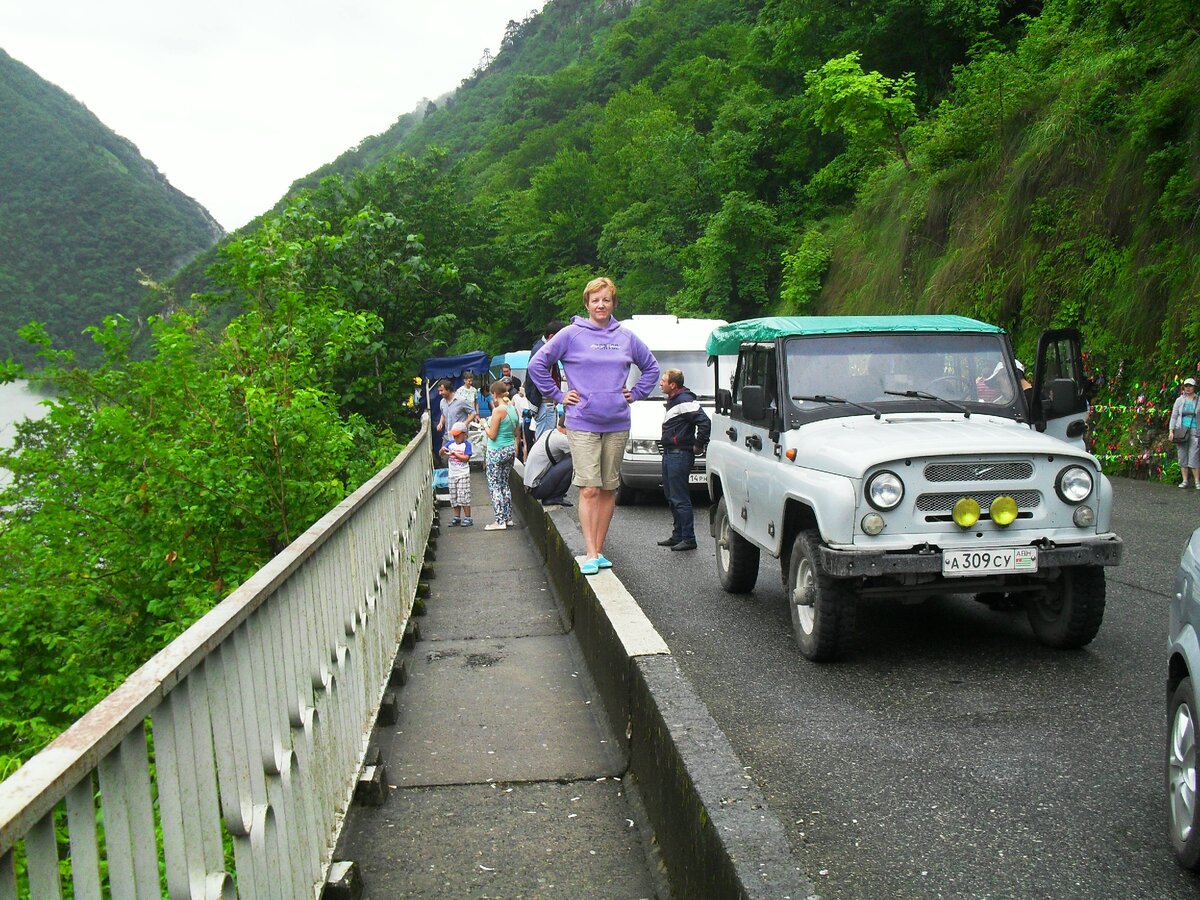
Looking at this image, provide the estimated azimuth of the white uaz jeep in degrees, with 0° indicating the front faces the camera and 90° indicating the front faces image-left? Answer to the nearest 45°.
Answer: approximately 315°

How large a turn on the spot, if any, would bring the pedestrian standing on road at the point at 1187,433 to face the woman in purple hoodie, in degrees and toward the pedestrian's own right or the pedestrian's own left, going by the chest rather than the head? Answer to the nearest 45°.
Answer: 0° — they already face them

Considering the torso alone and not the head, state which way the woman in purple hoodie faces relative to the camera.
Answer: toward the camera

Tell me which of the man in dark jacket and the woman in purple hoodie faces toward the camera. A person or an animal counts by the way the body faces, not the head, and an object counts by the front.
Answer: the woman in purple hoodie

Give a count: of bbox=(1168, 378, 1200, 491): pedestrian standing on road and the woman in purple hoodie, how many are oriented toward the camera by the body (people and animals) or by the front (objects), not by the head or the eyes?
2

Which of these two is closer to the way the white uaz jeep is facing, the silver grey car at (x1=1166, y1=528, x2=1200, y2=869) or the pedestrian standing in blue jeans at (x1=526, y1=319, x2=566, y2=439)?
the silver grey car

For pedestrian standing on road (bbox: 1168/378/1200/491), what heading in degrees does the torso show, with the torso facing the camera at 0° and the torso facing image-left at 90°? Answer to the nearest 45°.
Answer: approximately 0°

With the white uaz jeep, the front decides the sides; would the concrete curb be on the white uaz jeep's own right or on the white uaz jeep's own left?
on the white uaz jeep's own right

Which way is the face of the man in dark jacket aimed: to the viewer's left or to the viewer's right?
to the viewer's left

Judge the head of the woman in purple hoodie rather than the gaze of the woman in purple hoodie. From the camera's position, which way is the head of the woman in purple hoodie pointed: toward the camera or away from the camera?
toward the camera

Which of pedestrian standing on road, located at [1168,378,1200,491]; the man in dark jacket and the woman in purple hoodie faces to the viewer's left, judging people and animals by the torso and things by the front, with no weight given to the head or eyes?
the man in dark jacket

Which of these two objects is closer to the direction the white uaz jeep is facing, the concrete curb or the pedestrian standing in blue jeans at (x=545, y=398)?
the concrete curb

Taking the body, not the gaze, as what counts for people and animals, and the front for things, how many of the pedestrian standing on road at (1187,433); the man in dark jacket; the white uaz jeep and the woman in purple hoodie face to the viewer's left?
1
